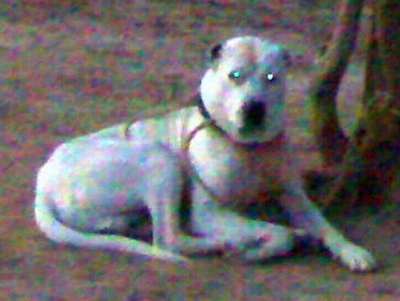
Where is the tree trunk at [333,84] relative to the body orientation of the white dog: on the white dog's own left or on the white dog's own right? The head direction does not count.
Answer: on the white dog's own left

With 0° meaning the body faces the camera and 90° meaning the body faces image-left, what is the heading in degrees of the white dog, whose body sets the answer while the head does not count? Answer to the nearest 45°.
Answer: approximately 315°

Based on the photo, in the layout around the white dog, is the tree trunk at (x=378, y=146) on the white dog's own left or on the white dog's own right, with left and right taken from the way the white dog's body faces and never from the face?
on the white dog's own left
